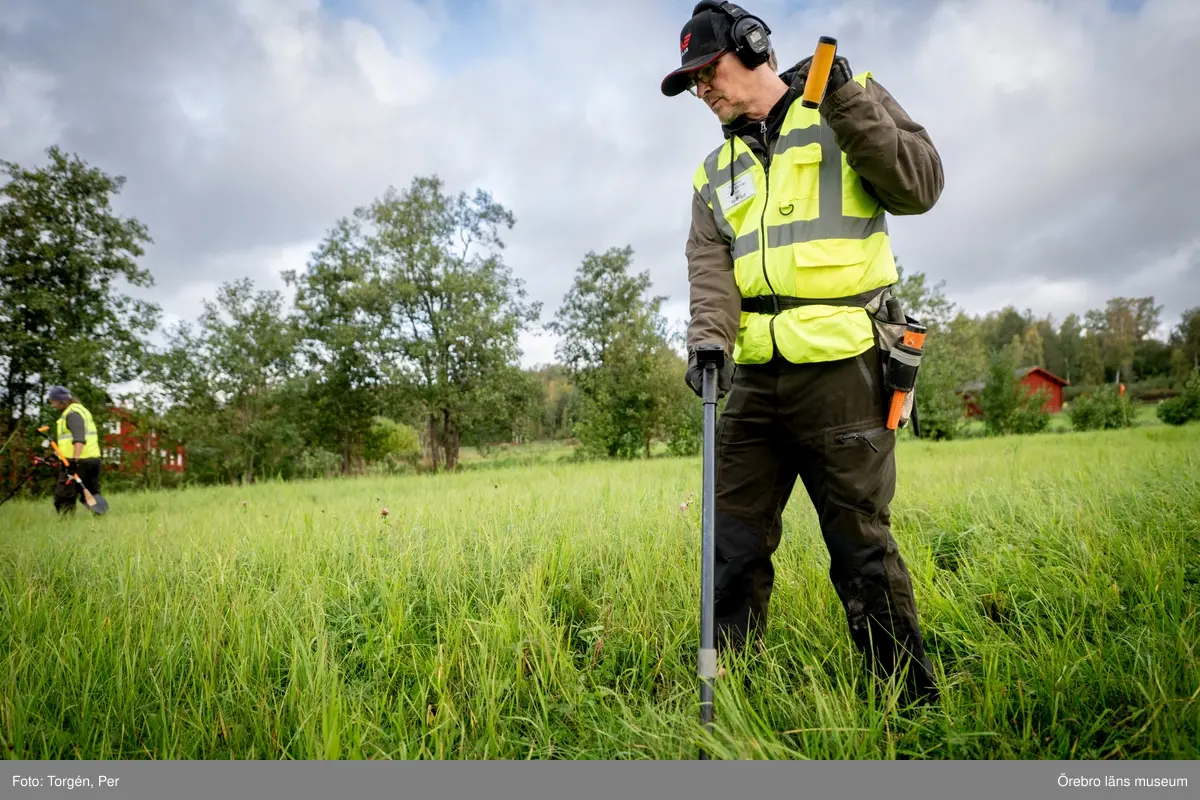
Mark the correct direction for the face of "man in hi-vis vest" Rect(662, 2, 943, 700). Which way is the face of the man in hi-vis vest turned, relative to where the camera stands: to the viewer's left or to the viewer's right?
to the viewer's left

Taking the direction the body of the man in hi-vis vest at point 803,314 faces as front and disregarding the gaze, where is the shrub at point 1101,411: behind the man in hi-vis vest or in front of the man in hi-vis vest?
behind

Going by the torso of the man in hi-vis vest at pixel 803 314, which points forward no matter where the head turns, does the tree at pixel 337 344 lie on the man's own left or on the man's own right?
on the man's own right

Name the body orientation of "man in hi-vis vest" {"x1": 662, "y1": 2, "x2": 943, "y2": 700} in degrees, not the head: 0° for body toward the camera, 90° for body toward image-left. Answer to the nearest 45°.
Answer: approximately 45°

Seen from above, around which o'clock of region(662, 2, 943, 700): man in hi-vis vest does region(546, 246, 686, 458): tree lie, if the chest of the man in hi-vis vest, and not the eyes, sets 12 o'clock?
The tree is roughly at 4 o'clock from the man in hi-vis vest.
